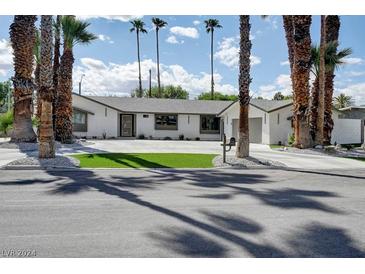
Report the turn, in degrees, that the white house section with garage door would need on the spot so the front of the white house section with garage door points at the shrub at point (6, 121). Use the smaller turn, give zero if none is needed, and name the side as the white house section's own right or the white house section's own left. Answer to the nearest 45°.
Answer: approximately 45° to the white house section's own right

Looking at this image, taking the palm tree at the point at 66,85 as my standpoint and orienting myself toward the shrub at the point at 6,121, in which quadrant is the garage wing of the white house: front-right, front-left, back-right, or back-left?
back-right
